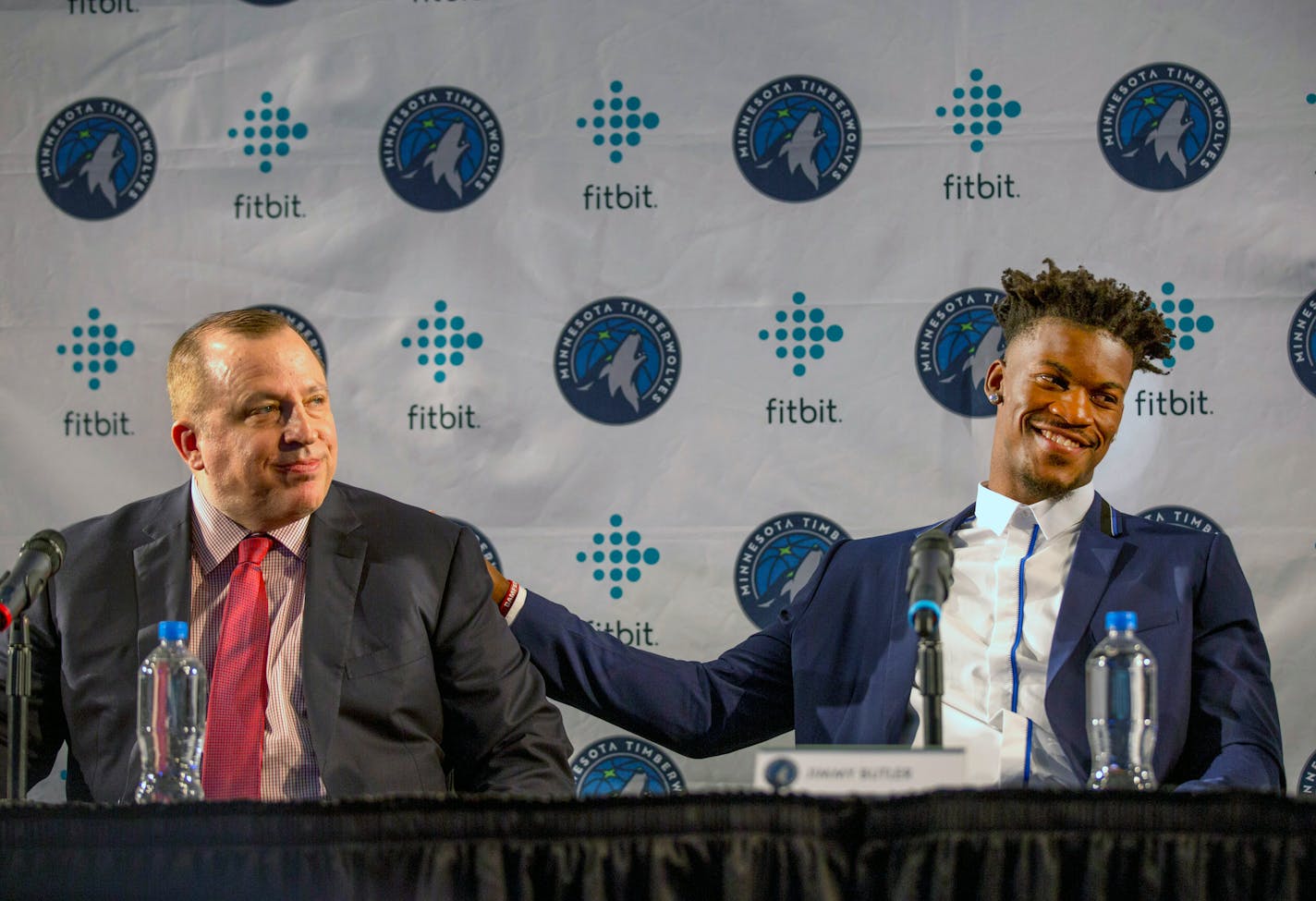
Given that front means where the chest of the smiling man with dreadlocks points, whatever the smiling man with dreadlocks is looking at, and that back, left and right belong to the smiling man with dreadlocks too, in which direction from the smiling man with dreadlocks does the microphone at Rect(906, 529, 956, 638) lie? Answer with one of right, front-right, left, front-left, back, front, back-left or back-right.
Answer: front

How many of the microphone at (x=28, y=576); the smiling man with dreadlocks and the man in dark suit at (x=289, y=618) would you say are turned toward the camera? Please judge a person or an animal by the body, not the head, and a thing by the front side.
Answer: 2

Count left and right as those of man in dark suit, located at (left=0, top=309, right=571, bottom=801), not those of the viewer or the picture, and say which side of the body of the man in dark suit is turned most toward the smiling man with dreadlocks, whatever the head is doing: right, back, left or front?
left

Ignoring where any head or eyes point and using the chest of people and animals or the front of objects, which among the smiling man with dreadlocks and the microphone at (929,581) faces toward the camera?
the smiling man with dreadlocks

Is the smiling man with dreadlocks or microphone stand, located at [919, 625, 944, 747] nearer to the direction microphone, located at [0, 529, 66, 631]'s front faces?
the smiling man with dreadlocks

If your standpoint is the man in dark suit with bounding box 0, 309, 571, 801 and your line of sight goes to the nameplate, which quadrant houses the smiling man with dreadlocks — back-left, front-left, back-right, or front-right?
front-left

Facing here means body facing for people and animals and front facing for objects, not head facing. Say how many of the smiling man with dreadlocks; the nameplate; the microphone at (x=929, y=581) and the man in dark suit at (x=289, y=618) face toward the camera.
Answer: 3

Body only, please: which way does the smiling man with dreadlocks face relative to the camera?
toward the camera

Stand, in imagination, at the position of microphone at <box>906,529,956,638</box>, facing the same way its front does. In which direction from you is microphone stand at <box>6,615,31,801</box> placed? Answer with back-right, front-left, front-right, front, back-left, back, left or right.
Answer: left

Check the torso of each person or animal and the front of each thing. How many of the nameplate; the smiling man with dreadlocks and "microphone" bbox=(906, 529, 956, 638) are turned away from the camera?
1

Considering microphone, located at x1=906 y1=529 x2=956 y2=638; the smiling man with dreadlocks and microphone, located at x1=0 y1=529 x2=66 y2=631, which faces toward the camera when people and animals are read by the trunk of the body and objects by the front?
the smiling man with dreadlocks

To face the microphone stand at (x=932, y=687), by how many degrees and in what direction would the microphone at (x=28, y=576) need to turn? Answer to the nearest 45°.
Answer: approximately 90° to its right

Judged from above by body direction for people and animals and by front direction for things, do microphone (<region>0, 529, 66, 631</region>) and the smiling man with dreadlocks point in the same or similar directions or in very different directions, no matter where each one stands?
very different directions

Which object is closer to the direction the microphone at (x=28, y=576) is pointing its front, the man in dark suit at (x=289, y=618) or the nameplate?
the man in dark suit
